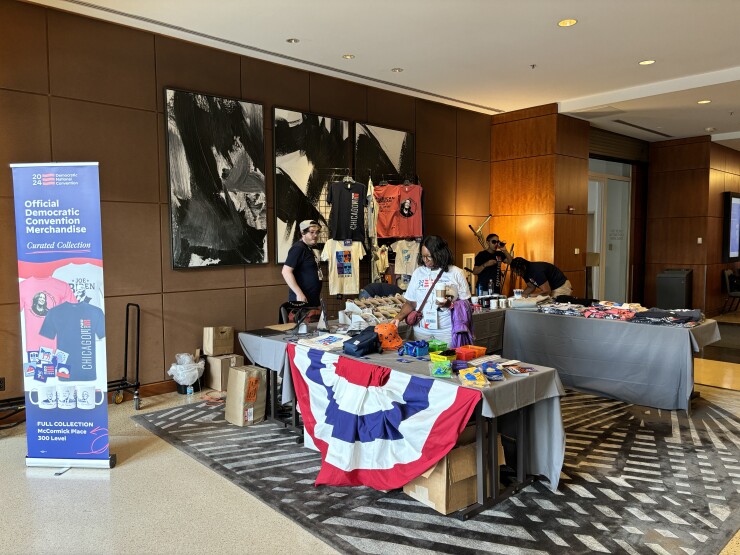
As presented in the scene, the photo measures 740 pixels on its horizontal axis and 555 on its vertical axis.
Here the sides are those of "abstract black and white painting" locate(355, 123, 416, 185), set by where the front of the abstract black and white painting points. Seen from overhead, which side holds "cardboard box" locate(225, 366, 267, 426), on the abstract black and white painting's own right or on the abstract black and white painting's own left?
on the abstract black and white painting's own right

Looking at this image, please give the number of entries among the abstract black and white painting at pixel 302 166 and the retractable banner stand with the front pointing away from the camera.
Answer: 0

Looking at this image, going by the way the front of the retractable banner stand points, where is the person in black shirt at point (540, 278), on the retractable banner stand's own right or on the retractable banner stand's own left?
on the retractable banner stand's own left

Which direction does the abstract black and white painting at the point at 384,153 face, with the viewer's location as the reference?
facing the viewer and to the right of the viewer

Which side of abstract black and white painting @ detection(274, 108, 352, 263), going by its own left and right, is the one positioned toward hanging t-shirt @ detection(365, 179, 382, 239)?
left

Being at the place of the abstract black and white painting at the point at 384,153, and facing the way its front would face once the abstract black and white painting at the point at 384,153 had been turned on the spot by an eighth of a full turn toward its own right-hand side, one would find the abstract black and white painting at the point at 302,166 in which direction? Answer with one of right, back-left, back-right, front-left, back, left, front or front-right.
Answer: front-right

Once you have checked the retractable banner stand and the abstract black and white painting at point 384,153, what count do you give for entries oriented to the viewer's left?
0

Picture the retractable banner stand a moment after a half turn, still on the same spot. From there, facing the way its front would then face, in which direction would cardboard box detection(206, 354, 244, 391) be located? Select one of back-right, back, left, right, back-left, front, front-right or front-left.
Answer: front-right

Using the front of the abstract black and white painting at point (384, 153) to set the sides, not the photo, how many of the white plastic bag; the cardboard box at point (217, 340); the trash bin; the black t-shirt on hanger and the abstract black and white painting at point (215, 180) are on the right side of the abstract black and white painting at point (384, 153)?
4

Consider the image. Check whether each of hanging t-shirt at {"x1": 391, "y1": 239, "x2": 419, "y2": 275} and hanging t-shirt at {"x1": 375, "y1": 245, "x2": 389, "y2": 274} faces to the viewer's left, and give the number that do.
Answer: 0

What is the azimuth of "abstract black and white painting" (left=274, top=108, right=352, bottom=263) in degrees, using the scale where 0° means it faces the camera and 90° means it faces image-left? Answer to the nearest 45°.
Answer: approximately 315°

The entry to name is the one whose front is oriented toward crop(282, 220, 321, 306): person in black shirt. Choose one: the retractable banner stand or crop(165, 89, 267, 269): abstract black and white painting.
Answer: the abstract black and white painting

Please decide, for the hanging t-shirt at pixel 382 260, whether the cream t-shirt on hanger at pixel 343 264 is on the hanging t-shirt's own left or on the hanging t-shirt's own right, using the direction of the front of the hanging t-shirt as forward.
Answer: on the hanging t-shirt's own right

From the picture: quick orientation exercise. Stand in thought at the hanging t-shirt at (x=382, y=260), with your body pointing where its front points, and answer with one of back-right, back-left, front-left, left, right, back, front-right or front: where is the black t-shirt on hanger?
right
